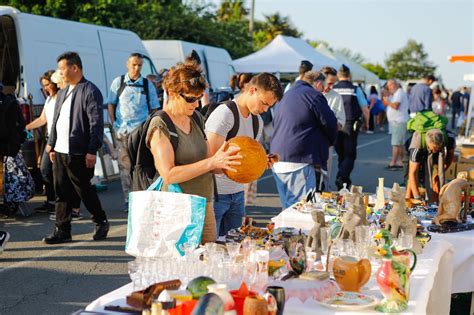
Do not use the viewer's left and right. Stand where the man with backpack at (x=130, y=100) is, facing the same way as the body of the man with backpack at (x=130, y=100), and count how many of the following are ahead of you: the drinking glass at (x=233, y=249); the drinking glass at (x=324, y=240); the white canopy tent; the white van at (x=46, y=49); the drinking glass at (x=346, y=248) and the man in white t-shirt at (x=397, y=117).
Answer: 3

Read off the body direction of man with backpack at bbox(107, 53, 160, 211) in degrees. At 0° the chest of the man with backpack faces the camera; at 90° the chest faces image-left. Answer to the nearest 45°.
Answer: approximately 0°

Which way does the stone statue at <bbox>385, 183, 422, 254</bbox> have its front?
to the viewer's left

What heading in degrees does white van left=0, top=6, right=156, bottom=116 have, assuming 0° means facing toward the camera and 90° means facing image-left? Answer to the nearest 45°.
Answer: approximately 225°
